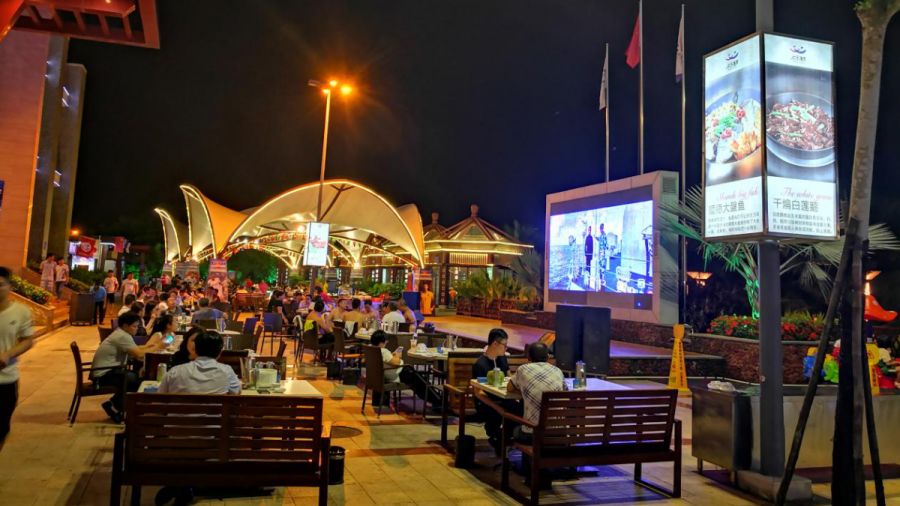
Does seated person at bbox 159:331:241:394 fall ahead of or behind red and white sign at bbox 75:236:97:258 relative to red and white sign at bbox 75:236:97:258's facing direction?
ahead

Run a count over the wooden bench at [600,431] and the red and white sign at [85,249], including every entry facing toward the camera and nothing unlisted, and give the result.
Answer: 1

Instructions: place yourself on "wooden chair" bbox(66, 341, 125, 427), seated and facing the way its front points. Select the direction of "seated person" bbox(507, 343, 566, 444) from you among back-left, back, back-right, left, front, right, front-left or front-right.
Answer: front-right

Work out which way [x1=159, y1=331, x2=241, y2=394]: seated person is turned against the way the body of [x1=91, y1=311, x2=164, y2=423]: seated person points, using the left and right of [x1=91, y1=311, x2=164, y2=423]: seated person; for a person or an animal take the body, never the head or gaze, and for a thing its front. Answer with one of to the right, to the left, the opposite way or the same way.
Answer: to the left

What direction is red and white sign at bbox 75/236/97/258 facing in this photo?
toward the camera

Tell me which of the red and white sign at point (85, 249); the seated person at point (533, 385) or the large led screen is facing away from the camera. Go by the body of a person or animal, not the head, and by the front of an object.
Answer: the seated person

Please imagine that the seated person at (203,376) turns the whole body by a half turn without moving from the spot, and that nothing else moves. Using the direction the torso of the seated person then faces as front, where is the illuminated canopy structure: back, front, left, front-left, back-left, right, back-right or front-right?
back

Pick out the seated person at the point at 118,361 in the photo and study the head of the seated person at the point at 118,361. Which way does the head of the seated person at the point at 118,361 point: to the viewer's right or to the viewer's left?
to the viewer's right

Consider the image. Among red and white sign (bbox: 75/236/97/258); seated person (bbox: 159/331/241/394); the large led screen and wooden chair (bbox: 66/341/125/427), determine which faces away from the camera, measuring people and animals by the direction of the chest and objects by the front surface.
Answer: the seated person

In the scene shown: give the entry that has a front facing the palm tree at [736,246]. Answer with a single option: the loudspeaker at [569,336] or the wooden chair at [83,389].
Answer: the wooden chair

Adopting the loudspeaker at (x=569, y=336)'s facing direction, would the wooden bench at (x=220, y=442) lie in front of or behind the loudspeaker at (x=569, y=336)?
in front

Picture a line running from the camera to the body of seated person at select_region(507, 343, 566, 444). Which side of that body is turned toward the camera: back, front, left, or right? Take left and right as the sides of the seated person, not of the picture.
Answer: back

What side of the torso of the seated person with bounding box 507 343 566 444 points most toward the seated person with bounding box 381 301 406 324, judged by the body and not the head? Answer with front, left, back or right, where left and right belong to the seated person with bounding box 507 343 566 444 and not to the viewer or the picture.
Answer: front

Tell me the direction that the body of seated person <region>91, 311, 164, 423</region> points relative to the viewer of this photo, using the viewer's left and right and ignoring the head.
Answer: facing to the right of the viewer

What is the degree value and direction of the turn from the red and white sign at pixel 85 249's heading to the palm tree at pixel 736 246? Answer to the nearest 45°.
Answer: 0° — it already faces it

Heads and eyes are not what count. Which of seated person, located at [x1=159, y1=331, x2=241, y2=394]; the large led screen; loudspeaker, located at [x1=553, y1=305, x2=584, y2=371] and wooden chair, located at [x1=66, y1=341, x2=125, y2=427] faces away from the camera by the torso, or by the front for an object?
the seated person

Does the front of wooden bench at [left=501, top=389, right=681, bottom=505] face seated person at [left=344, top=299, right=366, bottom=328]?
yes

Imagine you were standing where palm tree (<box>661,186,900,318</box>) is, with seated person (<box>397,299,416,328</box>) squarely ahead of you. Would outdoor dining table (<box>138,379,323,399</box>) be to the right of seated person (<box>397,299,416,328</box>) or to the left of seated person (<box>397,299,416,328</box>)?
left

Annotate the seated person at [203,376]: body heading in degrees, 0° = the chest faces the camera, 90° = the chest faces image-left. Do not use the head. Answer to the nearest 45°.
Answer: approximately 180°

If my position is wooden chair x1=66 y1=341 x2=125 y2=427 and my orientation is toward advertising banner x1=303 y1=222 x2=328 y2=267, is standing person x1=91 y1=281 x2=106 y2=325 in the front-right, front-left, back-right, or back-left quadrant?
front-left

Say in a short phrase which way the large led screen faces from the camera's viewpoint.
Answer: facing the viewer and to the left of the viewer
